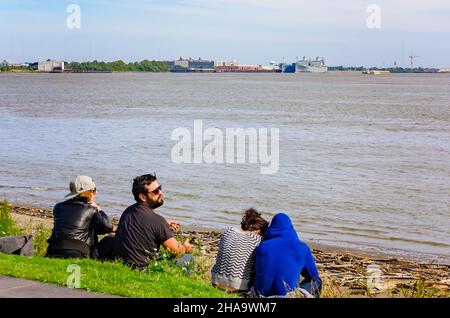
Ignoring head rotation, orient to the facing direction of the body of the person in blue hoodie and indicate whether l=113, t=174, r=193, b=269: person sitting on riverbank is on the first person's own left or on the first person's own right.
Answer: on the first person's own left

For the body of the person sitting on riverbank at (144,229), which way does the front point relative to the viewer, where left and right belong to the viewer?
facing away from the viewer and to the right of the viewer

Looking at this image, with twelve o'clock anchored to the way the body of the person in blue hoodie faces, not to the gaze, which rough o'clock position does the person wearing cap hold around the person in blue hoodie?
The person wearing cap is roughly at 10 o'clock from the person in blue hoodie.

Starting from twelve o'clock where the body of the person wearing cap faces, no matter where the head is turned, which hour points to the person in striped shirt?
The person in striped shirt is roughly at 3 o'clock from the person wearing cap.

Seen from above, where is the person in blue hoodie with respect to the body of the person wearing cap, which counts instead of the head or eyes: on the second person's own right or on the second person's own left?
on the second person's own right

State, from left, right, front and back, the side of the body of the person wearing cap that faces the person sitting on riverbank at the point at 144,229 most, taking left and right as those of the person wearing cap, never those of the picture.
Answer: right

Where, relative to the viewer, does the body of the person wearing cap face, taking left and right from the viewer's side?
facing away from the viewer and to the right of the viewer

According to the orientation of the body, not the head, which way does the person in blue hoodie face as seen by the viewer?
away from the camera

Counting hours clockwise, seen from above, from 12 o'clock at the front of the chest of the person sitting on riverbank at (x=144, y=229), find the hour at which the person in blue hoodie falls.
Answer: The person in blue hoodie is roughly at 3 o'clock from the person sitting on riverbank.
